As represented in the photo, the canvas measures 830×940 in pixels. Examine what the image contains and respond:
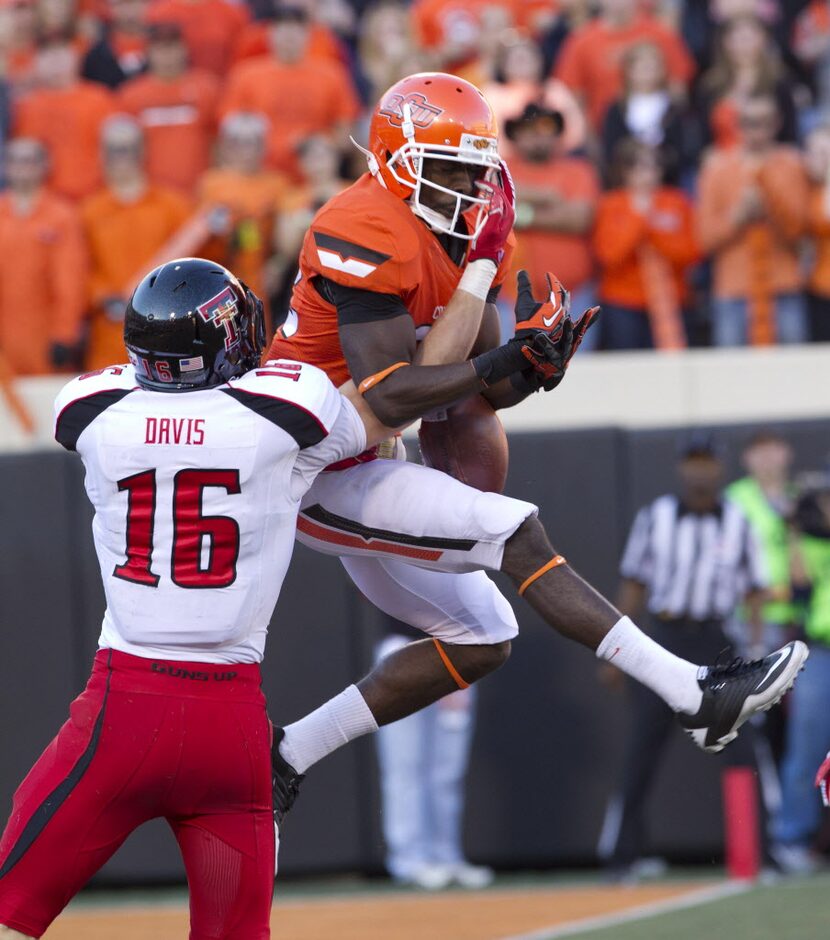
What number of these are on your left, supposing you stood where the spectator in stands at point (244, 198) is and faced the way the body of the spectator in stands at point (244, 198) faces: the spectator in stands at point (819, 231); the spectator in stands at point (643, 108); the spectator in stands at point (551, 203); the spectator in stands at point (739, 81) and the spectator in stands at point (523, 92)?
5

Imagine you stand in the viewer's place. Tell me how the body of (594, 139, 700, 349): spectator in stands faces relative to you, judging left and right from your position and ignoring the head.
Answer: facing the viewer

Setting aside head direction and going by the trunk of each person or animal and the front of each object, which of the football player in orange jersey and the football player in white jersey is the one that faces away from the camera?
the football player in white jersey

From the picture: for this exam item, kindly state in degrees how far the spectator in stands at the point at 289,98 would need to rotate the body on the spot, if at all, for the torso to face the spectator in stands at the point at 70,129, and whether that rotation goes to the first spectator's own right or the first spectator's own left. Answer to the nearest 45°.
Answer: approximately 90° to the first spectator's own right

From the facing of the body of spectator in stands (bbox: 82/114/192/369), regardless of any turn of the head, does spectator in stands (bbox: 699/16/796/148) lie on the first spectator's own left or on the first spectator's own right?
on the first spectator's own left

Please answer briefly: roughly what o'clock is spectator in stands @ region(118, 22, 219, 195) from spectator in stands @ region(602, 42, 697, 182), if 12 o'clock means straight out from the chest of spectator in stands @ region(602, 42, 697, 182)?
spectator in stands @ region(118, 22, 219, 195) is roughly at 3 o'clock from spectator in stands @ region(602, 42, 697, 182).

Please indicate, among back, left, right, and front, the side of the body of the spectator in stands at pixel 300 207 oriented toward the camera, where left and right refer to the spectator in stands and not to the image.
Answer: front

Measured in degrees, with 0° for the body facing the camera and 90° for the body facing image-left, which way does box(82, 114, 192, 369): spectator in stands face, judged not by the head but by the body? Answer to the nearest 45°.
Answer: approximately 0°

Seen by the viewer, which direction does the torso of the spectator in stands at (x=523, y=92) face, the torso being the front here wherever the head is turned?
toward the camera

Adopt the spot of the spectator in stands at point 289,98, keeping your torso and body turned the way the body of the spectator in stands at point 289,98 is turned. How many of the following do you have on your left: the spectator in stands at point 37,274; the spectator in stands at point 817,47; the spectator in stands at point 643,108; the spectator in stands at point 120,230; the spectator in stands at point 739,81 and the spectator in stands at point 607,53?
4

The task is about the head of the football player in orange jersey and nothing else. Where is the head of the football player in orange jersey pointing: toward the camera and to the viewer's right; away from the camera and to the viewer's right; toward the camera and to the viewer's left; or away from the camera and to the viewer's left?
toward the camera and to the viewer's right

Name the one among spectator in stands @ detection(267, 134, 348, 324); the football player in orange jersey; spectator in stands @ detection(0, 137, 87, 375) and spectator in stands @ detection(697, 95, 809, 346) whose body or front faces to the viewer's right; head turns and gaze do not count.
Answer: the football player in orange jersey
